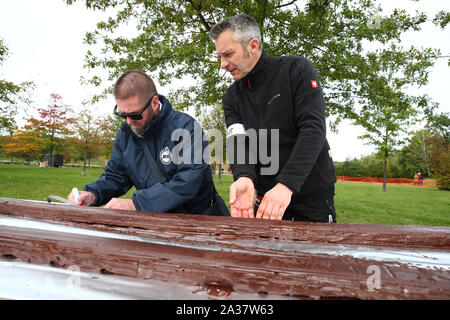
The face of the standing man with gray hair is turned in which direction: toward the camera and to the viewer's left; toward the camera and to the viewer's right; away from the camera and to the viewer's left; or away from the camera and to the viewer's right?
toward the camera and to the viewer's left

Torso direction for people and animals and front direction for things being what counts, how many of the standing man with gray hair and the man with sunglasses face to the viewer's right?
0

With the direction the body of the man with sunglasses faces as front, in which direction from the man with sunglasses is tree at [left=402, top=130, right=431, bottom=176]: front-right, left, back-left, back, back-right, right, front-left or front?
back

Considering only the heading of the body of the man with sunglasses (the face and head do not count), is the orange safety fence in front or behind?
behind

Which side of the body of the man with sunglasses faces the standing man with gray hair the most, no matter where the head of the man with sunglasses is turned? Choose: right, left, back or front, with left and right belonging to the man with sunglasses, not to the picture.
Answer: left

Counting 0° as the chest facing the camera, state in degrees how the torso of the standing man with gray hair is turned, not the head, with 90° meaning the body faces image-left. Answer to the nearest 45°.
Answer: approximately 45°

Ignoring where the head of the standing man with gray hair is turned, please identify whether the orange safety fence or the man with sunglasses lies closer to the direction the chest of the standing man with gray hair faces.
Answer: the man with sunglasses

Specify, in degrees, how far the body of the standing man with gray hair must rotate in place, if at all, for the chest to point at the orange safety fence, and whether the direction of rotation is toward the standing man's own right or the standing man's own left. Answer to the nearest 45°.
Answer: approximately 135° to the standing man's own right
